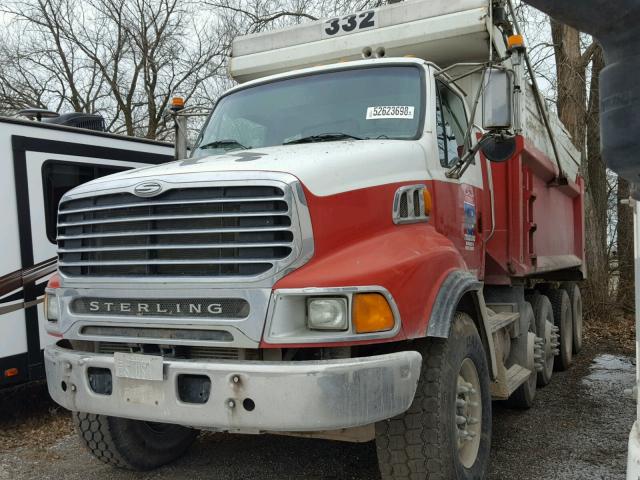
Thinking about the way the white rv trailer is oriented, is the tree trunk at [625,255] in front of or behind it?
behind

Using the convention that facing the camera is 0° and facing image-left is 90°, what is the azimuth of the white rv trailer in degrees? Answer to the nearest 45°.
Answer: approximately 45°

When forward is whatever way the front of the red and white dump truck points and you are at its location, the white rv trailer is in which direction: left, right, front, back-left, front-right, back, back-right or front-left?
right

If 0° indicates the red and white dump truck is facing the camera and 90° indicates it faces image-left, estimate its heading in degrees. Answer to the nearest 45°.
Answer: approximately 45°

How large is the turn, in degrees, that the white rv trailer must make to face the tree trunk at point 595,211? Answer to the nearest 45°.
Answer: approximately 135° to its left

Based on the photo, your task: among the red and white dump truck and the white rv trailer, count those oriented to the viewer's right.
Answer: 0

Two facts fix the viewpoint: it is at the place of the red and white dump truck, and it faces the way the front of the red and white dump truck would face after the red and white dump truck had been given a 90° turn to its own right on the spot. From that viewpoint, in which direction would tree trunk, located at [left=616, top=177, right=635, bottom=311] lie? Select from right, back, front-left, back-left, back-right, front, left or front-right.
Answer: right

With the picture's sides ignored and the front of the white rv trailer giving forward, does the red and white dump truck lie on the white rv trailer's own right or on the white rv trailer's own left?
on the white rv trailer's own left

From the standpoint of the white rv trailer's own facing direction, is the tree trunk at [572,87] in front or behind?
behind

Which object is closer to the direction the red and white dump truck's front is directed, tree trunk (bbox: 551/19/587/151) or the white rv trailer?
the white rv trailer

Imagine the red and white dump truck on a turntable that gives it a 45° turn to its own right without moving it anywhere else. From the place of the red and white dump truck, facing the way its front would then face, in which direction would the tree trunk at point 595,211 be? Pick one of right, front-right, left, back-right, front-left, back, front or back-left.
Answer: back-right
